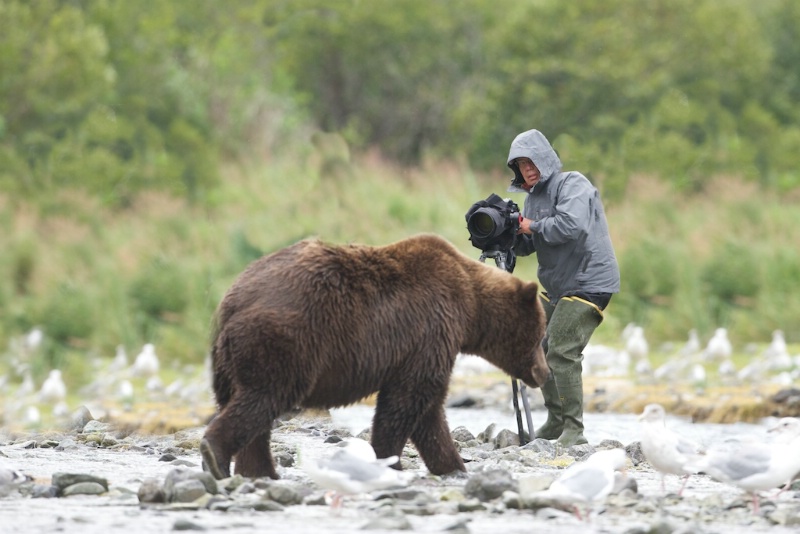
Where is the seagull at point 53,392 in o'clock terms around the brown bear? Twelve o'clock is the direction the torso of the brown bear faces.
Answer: The seagull is roughly at 8 o'clock from the brown bear.

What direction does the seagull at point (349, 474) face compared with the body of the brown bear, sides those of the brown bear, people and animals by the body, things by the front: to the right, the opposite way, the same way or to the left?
the opposite way

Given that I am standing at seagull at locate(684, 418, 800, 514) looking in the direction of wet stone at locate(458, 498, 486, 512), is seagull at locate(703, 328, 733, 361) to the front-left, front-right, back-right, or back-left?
back-right

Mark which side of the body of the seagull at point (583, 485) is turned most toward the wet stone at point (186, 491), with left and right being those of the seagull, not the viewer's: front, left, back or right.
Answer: back

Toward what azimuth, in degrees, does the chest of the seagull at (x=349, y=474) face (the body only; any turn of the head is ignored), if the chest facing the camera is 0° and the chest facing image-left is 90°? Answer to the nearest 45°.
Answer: approximately 90°

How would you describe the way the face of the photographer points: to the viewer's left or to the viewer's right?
to the viewer's left

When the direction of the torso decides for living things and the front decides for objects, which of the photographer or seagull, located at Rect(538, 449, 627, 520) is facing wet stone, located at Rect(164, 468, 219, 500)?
the photographer

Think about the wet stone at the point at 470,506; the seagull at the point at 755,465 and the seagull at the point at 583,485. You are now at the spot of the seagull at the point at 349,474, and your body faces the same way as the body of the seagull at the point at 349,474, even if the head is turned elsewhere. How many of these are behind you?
3

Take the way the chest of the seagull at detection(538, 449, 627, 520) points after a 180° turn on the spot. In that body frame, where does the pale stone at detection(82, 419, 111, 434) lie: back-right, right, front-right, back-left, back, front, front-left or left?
front-right

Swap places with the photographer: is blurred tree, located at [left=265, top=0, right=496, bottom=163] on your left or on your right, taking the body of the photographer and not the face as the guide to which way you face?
on your right

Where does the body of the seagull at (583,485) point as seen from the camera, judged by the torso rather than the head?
to the viewer's right

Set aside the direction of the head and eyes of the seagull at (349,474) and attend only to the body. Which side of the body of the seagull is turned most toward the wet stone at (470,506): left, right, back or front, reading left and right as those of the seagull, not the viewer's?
back
